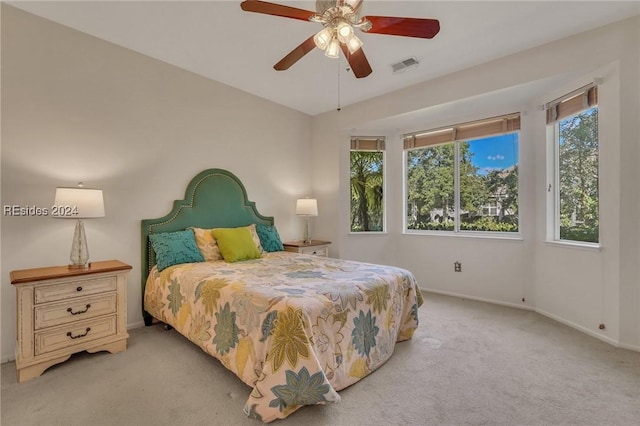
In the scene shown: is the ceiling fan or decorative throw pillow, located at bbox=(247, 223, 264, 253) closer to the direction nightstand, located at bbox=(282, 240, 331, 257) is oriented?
the ceiling fan

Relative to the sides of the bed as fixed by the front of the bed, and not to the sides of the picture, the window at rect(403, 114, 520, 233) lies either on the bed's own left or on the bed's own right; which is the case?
on the bed's own left

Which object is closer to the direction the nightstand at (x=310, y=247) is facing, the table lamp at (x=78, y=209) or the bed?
the bed

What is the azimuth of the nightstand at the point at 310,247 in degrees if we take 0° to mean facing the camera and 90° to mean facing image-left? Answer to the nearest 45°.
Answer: approximately 315°

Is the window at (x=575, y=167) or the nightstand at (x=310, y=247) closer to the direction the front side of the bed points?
the window

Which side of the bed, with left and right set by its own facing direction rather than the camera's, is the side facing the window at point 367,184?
left

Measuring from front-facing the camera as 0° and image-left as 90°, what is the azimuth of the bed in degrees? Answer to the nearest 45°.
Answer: approximately 315°

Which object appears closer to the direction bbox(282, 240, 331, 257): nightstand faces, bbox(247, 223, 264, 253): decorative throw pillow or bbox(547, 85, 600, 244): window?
the window

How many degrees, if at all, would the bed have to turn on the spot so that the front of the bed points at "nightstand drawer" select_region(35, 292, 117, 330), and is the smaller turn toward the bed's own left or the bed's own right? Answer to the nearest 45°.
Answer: approximately 135° to the bed's own right

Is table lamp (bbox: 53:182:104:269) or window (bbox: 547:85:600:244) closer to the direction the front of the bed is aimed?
the window

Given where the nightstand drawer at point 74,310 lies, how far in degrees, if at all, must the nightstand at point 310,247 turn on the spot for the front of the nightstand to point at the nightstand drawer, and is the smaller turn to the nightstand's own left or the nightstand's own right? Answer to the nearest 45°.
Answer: approximately 90° to the nightstand's own right

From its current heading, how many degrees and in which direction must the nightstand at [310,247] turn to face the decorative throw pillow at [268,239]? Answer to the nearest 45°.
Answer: approximately 90° to its right

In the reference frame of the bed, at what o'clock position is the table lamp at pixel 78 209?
The table lamp is roughly at 5 o'clock from the bed.
